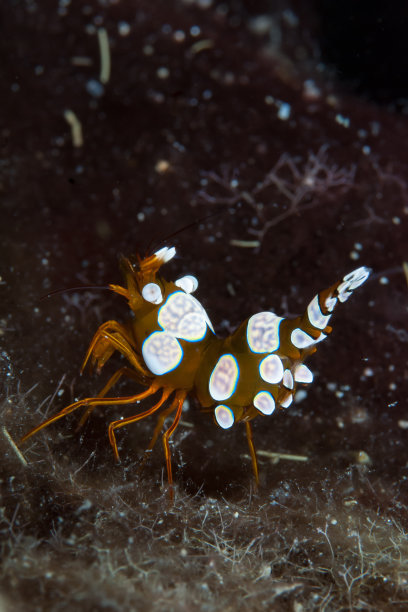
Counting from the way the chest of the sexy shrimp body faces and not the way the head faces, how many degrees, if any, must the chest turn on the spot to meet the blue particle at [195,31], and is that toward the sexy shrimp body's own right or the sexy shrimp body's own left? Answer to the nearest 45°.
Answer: approximately 90° to the sexy shrimp body's own right

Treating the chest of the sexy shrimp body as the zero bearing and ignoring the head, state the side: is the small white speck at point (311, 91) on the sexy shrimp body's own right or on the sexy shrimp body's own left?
on the sexy shrimp body's own right

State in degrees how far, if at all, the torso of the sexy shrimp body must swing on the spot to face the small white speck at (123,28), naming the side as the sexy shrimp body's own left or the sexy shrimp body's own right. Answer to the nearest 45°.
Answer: approximately 90° to the sexy shrimp body's own right

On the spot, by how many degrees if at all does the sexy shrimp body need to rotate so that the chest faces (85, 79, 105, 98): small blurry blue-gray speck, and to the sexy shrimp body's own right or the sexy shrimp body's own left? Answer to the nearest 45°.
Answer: approximately 90° to the sexy shrimp body's own right

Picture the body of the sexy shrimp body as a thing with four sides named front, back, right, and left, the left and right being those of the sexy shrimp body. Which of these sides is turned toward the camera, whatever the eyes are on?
left

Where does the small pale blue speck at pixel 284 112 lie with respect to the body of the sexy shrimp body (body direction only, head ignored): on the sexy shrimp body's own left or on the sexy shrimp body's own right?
on the sexy shrimp body's own right

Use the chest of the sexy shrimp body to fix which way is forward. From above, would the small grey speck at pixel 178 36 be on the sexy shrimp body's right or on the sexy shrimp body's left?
on the sexy shrimp body's right

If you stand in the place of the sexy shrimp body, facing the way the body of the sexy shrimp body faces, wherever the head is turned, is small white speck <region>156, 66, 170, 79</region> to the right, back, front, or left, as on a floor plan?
right
